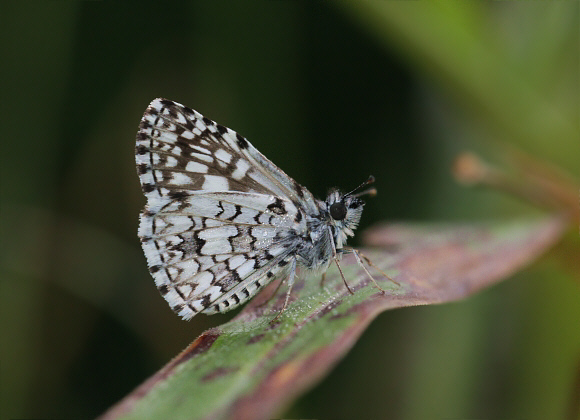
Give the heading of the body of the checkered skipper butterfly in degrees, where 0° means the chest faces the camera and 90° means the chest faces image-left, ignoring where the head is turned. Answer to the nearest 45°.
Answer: approximately 270°
